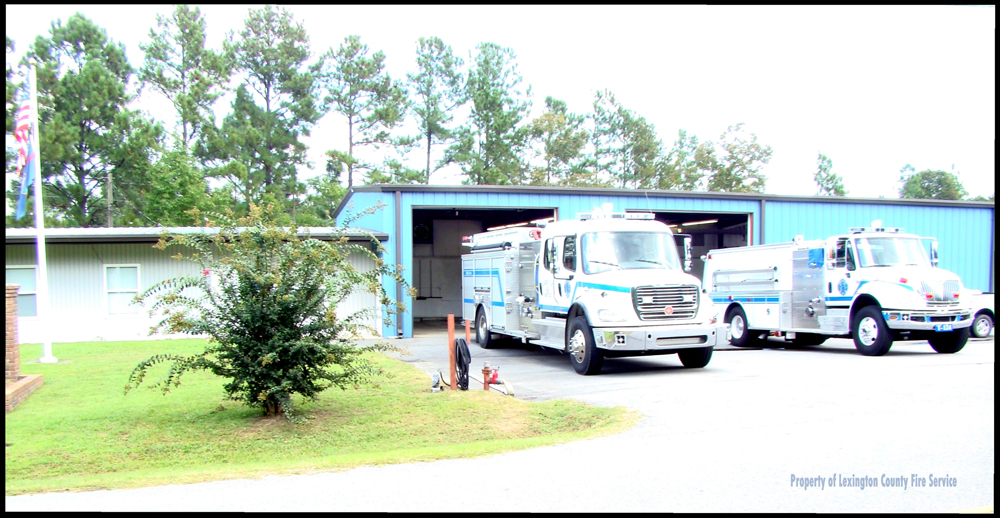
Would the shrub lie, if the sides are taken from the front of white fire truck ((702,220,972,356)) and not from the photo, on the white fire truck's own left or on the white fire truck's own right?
on the white fire truck's own right

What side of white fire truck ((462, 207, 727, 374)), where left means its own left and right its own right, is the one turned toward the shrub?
right

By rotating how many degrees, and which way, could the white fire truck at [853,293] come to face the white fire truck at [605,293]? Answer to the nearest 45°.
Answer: approximately 90° to its right

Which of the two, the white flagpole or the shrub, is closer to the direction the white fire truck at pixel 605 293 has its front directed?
the shrub

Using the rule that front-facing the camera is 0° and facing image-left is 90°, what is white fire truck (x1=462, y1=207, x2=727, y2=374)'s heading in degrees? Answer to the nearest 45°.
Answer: approximately 315°

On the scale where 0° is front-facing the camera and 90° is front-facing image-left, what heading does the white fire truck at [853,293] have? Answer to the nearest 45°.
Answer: approximately 315°

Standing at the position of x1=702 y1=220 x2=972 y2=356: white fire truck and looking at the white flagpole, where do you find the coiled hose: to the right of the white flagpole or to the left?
left

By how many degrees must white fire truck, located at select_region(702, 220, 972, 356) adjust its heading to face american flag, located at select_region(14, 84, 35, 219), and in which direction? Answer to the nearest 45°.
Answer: approximately 90° to its right

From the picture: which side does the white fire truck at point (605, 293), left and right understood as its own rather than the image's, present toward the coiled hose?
right
